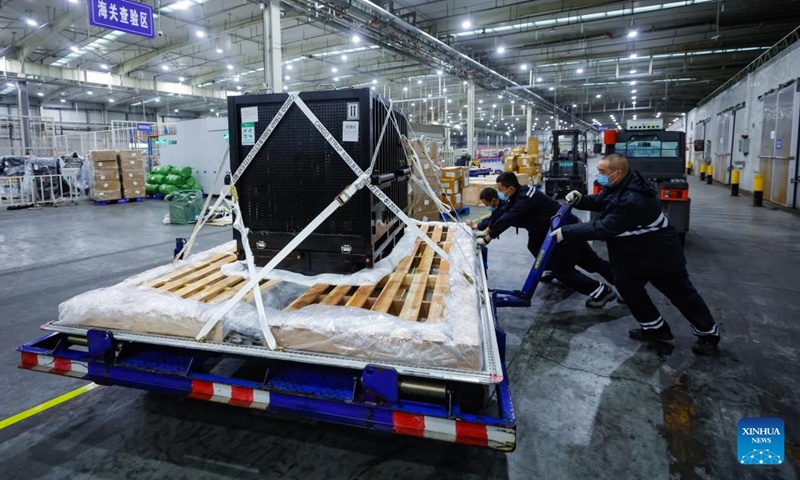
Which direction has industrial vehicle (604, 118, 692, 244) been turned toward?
away from the camera

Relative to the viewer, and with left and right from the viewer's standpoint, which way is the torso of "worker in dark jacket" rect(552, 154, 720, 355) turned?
facing to the left of the viewer

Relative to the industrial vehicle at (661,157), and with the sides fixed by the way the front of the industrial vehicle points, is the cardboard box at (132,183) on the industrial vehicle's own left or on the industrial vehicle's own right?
on the industrial vehicle's own left

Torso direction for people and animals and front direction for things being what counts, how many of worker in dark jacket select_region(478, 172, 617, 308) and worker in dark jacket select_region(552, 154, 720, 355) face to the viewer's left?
2

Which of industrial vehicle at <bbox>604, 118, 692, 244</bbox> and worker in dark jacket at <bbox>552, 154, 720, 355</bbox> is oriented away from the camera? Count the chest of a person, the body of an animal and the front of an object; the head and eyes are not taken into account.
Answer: the industrial vehicle

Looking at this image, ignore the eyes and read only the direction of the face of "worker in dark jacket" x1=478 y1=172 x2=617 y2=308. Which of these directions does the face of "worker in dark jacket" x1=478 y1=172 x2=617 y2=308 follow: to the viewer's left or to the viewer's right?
to the viewer's left

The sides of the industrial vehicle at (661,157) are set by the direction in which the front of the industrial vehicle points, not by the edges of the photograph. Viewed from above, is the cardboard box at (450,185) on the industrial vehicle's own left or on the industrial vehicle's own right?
on the industrial vehicle's own left

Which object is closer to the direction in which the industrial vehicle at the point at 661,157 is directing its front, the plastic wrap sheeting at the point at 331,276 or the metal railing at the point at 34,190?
the metal railing

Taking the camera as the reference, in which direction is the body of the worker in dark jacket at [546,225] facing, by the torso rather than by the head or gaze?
to the viewer's left

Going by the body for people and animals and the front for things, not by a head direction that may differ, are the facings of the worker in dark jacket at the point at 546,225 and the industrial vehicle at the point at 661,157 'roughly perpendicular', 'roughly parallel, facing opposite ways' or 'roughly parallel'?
roughly perpendicular
